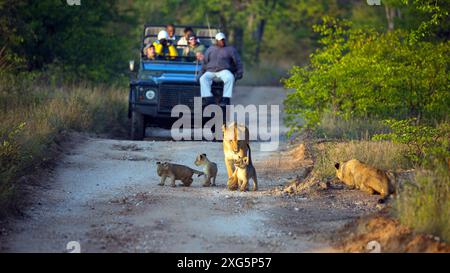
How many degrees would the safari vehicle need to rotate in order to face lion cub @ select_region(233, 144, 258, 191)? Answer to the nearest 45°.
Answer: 0° — it already faces it

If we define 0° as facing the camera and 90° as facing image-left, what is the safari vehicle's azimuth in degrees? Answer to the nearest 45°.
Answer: approximately 0°

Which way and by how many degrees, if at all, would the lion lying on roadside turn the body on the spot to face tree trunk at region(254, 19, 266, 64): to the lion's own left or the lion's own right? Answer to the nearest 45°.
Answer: approximately 45° to the lion's own right

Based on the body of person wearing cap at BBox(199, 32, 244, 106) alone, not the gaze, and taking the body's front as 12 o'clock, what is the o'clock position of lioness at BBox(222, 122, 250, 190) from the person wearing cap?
The lioness is roughly at 12 o'clock from the person wearing cap.

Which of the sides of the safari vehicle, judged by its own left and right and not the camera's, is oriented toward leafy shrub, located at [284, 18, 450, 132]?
left

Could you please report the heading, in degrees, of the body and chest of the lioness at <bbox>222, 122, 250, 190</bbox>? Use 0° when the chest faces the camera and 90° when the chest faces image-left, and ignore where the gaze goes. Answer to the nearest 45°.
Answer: approximately 0°

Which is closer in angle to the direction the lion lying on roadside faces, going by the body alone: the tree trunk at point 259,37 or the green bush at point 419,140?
the tree trunk

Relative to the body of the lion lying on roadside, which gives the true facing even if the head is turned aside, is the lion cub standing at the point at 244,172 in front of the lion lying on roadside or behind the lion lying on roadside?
in front
